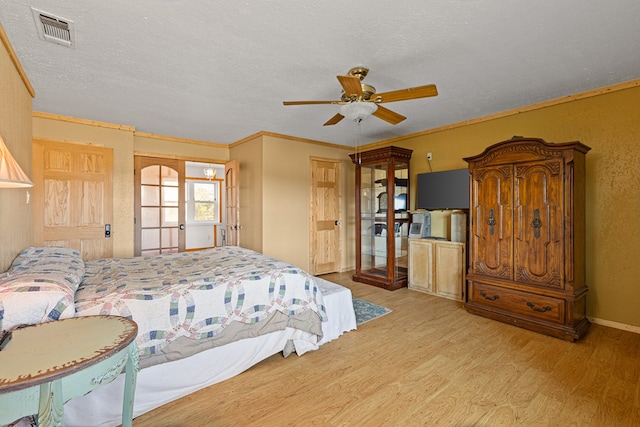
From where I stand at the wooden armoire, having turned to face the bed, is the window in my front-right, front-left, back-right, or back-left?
front-right

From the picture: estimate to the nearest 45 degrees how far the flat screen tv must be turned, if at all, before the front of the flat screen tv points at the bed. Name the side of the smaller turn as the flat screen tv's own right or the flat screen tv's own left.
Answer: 0° — it already faces it

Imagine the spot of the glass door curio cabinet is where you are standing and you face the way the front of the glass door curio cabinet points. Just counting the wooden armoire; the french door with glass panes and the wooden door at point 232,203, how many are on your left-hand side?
1

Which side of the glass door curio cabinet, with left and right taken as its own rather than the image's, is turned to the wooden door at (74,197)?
front

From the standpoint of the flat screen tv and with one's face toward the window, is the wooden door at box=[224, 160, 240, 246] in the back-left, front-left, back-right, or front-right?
front-left

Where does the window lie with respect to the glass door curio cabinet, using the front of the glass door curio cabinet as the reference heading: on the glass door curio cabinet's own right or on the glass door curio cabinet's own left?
on the glass door curio cabinet's own right

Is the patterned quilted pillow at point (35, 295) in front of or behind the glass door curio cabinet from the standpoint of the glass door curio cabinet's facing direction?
in front

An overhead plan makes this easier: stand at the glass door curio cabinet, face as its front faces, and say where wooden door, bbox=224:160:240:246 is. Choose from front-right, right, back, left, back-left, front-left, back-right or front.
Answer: front-right

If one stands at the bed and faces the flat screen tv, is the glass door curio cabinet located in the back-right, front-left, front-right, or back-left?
front-left

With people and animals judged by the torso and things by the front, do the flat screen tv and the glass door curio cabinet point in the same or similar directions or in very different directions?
same or similar directions

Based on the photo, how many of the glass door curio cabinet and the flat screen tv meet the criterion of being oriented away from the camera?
0

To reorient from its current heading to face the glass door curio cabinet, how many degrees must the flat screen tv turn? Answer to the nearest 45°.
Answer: approximately 45° to its right

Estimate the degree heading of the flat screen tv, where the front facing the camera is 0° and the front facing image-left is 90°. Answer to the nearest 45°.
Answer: approximately 45°

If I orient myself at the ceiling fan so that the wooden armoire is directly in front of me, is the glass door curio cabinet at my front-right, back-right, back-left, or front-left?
front-left

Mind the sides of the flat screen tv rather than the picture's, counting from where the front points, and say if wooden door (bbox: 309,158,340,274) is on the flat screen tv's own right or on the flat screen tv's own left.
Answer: on the flat screen tv's own right

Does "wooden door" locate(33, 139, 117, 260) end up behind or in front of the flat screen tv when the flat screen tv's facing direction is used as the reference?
in front

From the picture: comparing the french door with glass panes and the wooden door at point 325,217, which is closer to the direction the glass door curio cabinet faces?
the french door with glass panes

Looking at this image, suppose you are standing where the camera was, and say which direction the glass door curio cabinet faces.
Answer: facing the viewer and to the left of the viewer

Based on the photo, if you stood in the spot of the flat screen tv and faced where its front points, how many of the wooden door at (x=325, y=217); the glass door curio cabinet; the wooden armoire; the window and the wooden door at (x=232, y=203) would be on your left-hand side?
1
